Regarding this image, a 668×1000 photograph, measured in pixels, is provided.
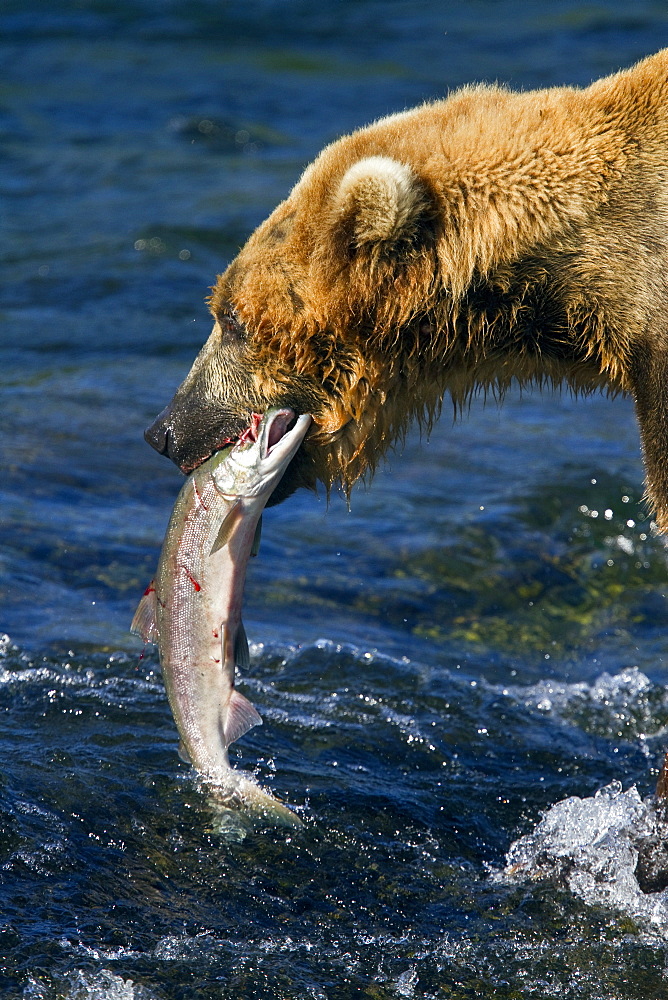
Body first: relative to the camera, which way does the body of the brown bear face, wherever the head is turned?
to the viewer's left
